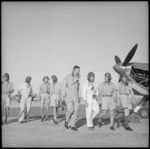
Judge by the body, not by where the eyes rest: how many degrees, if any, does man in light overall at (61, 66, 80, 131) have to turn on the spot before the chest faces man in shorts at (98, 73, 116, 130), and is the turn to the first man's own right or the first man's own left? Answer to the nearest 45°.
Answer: approximately 45° to the first man's own left

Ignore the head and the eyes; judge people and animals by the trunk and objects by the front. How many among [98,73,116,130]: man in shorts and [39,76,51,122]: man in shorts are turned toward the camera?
2

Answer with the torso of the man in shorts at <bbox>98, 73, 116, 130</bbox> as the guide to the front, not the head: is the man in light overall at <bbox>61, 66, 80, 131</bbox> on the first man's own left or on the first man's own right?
on the first man's own right

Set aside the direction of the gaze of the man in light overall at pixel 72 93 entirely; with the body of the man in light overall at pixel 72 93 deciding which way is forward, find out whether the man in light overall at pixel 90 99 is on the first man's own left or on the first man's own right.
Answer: on the first man's own left

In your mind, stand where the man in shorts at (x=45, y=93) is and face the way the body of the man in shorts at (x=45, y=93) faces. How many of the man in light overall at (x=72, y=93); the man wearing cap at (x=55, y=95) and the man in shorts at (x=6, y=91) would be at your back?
0

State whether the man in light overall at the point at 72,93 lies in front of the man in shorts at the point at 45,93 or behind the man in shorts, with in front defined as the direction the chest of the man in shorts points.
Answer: in front

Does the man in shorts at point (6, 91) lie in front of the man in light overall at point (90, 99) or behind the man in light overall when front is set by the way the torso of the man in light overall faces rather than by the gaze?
behind

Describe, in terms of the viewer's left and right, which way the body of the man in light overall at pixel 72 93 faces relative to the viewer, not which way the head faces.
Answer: facing the viewer and to the right of the viewer

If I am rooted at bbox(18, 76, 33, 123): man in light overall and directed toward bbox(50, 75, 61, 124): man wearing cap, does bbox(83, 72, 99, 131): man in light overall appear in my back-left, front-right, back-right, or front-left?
front-right

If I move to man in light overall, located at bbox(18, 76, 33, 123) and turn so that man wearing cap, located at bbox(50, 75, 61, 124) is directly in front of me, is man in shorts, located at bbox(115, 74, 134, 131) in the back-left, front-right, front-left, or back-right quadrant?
front-right

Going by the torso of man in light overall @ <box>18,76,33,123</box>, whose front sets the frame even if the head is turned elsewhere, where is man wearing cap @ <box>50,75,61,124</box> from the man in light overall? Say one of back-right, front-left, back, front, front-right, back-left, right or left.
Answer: front-left

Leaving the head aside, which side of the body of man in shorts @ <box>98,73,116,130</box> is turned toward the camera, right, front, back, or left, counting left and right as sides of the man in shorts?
front

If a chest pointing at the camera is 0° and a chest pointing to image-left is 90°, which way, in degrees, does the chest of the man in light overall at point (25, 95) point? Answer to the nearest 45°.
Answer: approximately 315°

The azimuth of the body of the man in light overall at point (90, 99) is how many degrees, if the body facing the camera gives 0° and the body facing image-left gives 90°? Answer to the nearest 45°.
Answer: approximately 315°
